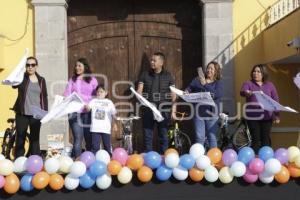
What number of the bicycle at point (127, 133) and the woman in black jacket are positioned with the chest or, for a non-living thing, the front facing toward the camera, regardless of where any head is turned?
2

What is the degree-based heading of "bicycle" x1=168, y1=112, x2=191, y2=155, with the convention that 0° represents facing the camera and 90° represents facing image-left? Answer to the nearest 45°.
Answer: approximately 315°

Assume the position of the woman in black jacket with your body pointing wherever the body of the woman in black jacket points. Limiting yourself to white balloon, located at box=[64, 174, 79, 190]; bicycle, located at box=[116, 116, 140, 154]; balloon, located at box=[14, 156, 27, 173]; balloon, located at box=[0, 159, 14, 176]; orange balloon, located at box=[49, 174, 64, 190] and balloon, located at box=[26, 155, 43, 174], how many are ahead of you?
5

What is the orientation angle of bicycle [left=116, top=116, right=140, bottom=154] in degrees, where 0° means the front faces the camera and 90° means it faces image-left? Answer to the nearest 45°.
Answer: approximately 0°

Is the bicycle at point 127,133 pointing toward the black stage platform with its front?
yes
